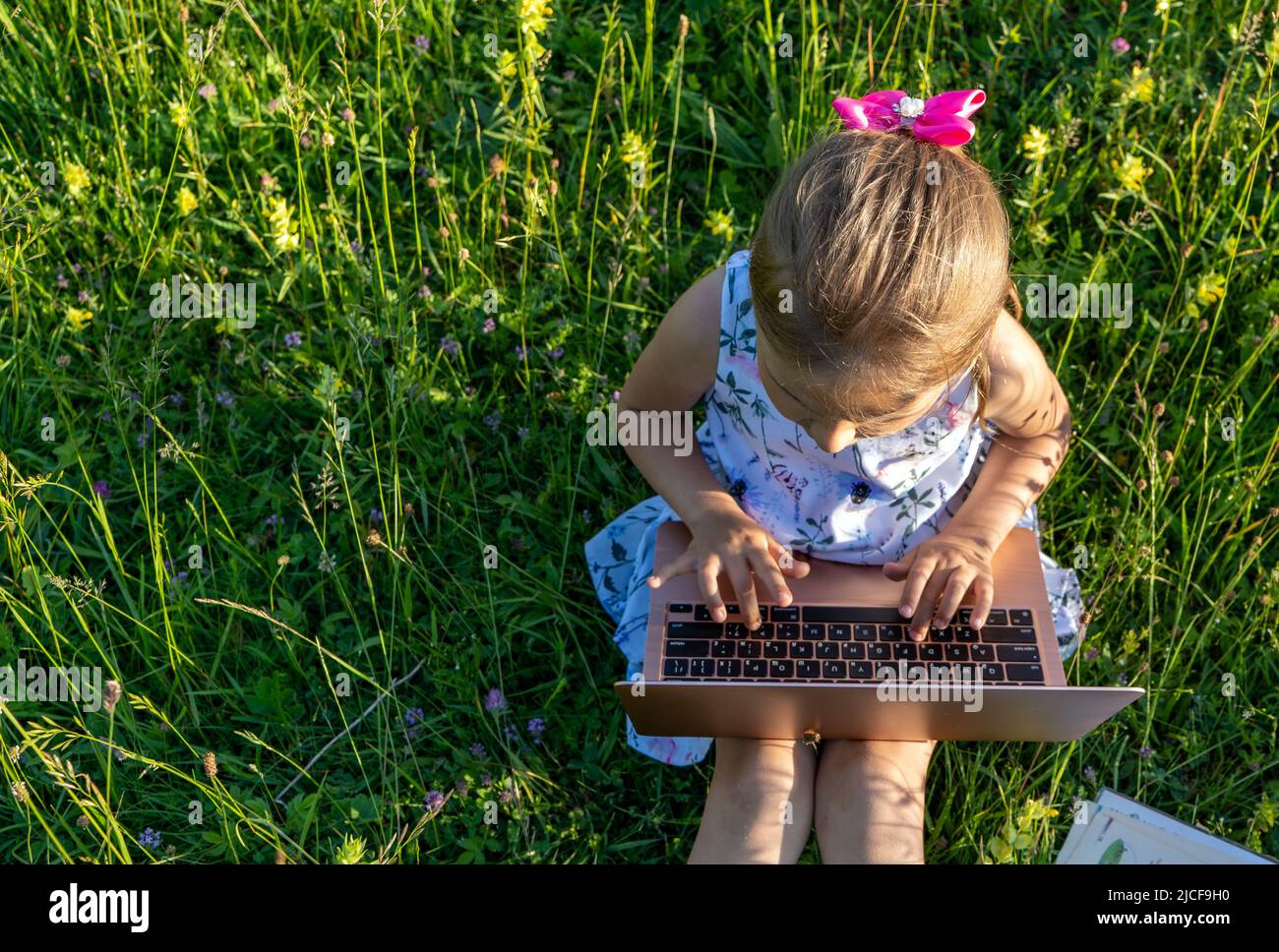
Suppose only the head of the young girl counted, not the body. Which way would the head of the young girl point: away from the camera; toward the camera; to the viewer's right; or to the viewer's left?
toward the camera

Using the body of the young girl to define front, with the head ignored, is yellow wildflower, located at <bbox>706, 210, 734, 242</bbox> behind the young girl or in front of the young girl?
behind

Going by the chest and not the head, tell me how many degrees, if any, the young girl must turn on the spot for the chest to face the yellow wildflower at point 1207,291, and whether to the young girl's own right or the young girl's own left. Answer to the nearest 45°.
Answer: approximately 135° to the young girl's own left

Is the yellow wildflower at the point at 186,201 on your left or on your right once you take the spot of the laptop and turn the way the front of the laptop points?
on your left

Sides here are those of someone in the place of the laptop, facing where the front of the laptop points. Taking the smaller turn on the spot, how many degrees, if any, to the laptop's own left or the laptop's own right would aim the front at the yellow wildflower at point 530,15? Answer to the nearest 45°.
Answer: approximately 45° to the laptop's own left

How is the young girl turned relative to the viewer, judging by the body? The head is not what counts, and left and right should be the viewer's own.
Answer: facing the viewer

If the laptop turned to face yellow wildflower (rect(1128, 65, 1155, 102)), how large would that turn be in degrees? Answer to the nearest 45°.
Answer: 0° — it already faces it

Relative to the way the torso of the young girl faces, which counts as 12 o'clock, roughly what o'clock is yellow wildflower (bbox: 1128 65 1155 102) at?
The yellow wildflower is roughly at 7 o'clock from the young girl.

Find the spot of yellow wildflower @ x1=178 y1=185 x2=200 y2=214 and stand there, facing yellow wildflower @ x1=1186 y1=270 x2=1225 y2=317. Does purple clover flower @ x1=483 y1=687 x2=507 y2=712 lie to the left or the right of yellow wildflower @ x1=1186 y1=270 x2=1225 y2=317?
right

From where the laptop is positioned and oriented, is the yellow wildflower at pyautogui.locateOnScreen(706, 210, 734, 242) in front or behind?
in front

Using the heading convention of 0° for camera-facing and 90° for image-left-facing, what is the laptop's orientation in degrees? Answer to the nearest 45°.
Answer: approximately 180°

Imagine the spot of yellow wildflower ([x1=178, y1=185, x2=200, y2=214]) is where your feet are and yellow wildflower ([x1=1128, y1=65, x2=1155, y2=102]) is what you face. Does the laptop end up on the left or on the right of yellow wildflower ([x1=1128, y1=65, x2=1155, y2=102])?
right
